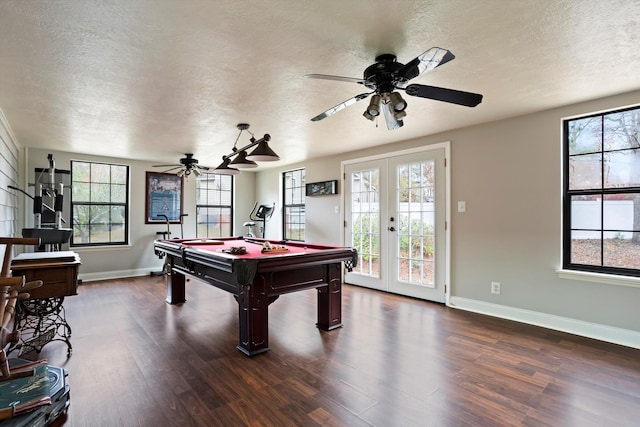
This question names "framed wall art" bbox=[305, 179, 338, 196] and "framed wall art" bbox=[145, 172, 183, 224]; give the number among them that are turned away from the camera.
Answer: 0

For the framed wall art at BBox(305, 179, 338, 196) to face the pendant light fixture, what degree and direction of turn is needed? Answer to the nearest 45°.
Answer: approximately 45° to its left

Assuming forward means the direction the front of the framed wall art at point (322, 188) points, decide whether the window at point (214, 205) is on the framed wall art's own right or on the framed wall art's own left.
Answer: on the framed wall art's own right

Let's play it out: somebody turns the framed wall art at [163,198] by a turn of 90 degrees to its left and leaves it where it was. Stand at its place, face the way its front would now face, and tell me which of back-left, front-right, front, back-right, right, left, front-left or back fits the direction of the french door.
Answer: front-right

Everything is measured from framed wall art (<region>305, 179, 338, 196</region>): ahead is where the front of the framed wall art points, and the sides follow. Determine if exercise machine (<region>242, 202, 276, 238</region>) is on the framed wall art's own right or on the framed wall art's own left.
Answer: on the framed wall art's own right

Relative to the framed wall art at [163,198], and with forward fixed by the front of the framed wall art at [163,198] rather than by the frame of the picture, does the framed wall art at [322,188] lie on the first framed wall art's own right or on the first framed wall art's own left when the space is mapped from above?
on the first framed wall art's own left

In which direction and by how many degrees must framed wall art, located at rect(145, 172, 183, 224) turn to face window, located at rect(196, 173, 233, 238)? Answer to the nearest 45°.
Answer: approximately 90° to its left

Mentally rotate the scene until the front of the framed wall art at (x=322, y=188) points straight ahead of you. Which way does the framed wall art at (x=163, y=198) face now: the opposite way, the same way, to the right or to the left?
to the left

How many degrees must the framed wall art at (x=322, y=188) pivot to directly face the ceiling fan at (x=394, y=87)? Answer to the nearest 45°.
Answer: approximately 45° to its left

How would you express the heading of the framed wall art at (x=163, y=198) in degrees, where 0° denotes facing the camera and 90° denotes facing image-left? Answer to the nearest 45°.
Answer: approximately 0°

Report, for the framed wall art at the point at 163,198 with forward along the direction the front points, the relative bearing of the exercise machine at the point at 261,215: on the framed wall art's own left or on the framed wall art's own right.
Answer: on the framed wall art's own left

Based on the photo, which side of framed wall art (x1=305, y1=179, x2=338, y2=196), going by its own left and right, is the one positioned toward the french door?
left

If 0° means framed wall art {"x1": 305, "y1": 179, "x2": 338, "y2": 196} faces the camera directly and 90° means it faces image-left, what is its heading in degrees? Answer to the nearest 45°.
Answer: approximately 45°
